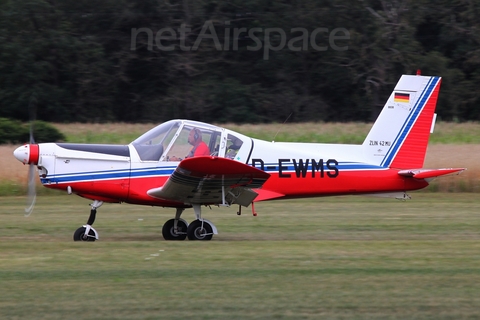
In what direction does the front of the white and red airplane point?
to the viewer's left

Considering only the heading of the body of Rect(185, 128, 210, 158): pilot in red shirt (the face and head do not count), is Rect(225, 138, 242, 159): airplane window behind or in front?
behind

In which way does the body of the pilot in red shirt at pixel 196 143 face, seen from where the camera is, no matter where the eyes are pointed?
to the viewer's left
